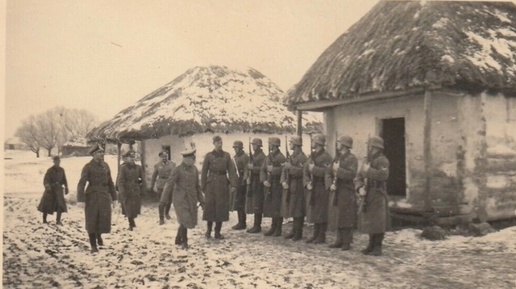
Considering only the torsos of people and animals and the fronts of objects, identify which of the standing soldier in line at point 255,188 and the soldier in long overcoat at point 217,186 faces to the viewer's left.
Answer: the standing soldier in line

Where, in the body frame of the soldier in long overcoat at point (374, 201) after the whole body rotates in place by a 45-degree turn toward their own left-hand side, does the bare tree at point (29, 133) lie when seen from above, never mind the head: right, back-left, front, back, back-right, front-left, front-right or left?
right

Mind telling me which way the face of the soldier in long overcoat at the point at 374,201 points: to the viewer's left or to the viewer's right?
to the viewer's left

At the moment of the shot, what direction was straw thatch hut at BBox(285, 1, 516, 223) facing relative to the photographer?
facing the viewer and to the left of the viewer

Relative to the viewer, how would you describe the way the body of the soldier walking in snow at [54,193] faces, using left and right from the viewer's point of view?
facing the viewer

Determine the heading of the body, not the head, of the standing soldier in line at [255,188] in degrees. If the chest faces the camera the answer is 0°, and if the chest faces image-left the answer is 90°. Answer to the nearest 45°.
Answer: approximately 90°

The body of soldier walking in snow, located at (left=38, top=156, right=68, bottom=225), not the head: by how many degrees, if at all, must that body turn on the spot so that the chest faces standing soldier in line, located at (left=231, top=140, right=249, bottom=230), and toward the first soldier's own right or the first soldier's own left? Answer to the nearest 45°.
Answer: approximately 45° to the first soldier's own left

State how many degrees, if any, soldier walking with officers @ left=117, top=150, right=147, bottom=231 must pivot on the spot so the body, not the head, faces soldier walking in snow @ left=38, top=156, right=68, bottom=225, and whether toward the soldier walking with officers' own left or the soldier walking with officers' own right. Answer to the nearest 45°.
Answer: approximately 135° to the soldier walking with officers' own right

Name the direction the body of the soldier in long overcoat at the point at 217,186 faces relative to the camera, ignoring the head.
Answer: toward the camera
